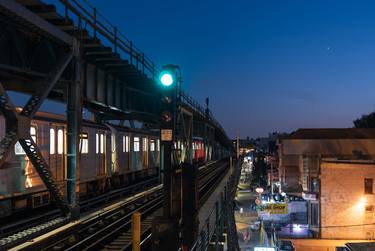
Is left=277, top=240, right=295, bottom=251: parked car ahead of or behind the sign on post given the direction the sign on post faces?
behind

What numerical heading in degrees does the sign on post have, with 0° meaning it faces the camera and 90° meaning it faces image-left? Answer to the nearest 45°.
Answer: approximately 0°
